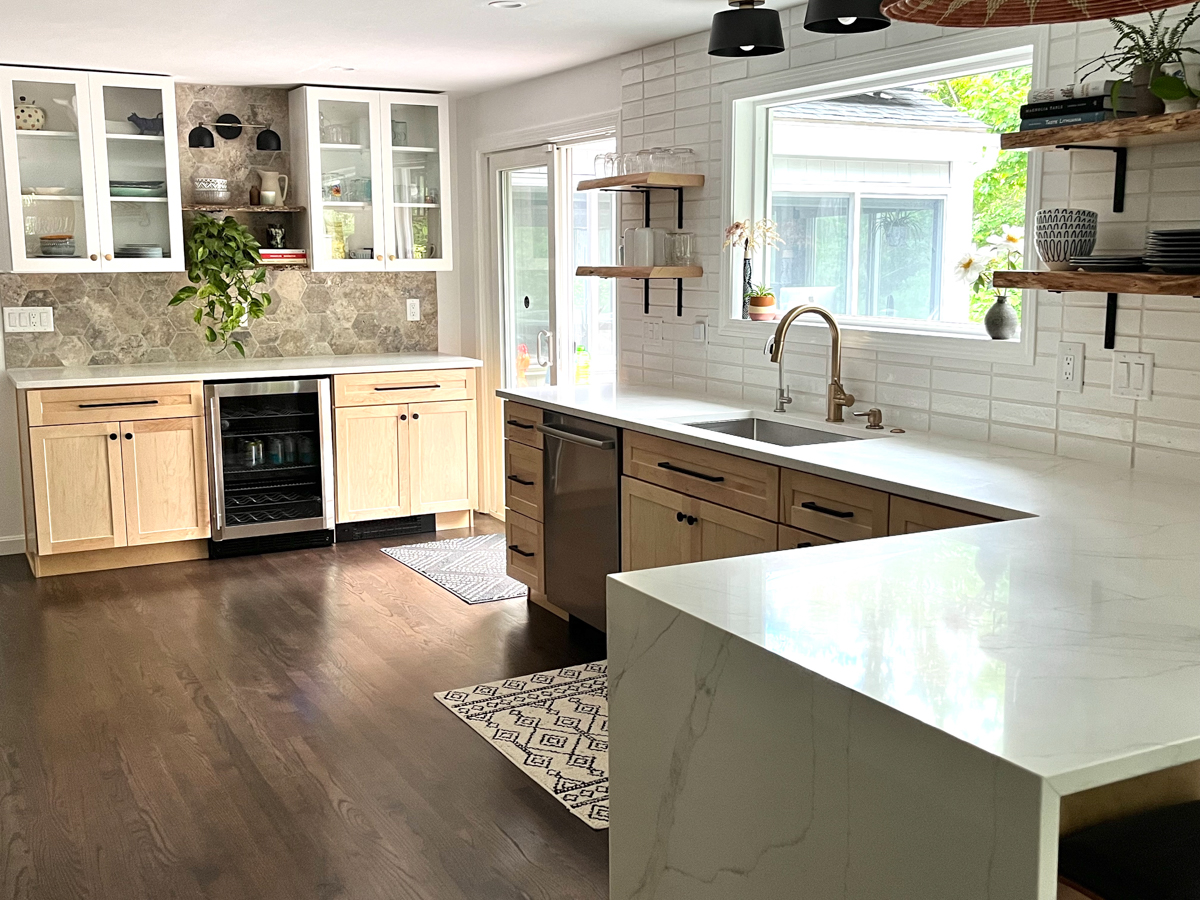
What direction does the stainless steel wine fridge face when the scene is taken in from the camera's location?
facing the viewer

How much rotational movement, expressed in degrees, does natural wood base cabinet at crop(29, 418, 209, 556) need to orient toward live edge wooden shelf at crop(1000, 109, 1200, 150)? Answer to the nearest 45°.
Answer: approximately 45° to its left

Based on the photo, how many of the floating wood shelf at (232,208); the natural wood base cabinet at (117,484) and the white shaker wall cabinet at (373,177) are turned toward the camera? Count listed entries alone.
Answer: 3

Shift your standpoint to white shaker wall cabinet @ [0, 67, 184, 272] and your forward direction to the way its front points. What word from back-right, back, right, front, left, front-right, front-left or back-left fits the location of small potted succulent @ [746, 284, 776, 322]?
front-left

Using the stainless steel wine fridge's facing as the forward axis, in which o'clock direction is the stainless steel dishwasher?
The stainless steel dishwasher is roughly at 11 o'clock from the stainless steel wine fridge.

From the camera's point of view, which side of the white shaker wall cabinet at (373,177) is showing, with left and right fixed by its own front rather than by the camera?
front

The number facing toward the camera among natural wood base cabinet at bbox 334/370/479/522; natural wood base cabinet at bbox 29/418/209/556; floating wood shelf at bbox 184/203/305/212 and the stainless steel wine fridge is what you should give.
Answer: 4

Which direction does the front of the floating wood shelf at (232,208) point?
toward the camera

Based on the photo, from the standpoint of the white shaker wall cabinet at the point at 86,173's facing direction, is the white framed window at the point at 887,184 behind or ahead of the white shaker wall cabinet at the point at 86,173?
ahead

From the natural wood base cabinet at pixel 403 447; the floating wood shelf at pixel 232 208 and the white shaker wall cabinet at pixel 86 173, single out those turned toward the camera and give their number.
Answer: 3
